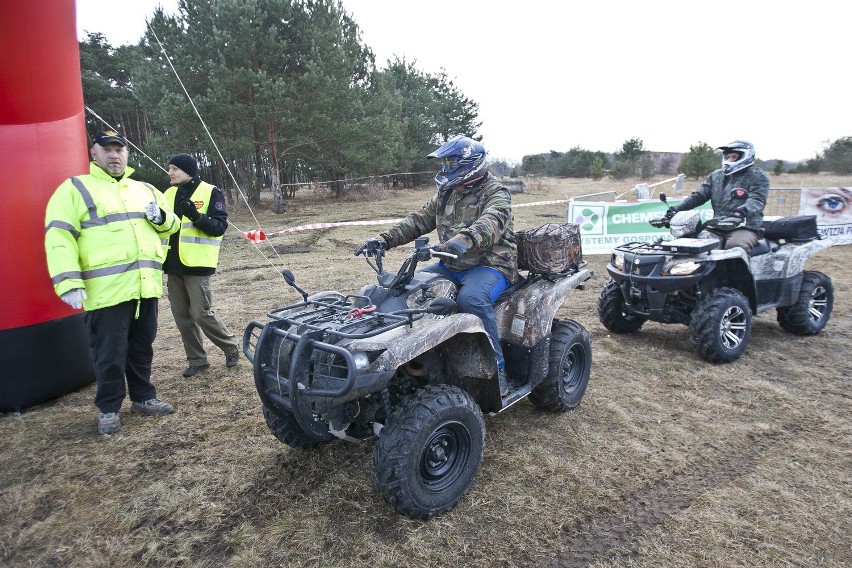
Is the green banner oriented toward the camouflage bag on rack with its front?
yes

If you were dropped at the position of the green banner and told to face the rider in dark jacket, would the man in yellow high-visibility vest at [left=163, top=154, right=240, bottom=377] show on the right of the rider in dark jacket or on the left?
right

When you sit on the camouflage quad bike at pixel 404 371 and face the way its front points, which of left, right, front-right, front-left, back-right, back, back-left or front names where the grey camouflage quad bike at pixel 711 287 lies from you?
back

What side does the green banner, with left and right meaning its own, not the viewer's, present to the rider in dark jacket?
front

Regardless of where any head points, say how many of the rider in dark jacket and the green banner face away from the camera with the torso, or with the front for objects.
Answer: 0

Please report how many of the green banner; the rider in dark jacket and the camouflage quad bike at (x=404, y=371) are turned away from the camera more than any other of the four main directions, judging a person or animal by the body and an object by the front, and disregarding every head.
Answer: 0

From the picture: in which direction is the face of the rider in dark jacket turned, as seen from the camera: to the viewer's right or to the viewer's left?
to the viewer's left

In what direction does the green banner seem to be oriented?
toward the camera

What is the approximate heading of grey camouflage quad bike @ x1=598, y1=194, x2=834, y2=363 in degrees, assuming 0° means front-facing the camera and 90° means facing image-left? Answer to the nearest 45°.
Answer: approximately 45°

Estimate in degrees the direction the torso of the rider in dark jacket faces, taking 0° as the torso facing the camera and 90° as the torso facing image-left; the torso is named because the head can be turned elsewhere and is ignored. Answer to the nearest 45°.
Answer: approximately 45°

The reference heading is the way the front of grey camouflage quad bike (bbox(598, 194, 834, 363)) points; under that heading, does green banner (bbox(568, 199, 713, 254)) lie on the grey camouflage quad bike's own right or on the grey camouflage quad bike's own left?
on the grey camouflage quad bike's own right

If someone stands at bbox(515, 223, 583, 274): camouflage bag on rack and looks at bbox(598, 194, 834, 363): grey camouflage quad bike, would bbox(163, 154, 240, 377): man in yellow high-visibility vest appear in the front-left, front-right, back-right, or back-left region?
back-left

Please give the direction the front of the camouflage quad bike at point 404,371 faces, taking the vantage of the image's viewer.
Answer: facing the viewer and to the left of the viewer

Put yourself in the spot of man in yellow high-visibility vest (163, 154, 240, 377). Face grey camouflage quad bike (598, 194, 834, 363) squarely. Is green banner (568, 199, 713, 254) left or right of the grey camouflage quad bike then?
left

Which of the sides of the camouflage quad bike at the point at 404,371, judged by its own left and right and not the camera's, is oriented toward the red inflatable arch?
right
